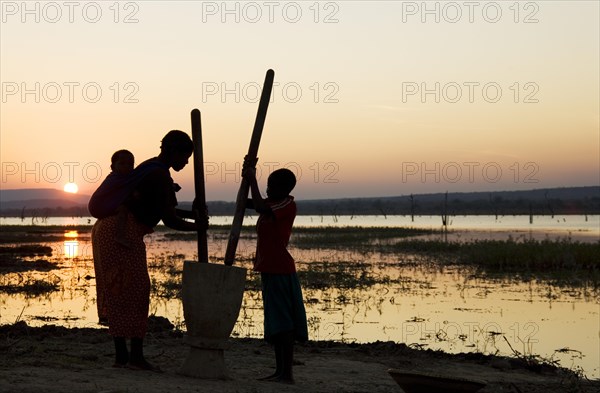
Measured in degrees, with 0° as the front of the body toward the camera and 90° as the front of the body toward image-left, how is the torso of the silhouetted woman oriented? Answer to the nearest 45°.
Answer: approximately 270°

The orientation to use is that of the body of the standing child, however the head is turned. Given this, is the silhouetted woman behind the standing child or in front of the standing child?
in front

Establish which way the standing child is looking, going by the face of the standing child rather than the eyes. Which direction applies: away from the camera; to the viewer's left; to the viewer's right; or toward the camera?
to the viewer's left

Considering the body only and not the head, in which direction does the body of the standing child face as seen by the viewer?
to the viewer's left

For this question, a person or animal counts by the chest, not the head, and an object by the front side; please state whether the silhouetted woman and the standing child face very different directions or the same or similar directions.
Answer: very different directions

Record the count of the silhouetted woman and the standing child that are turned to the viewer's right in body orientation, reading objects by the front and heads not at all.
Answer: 1

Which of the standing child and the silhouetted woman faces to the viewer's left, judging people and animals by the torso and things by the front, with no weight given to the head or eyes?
the standing child

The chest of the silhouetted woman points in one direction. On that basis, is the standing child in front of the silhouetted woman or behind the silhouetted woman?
in front

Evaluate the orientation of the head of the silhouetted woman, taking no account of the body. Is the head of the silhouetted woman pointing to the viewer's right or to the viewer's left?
to the viewer's right
